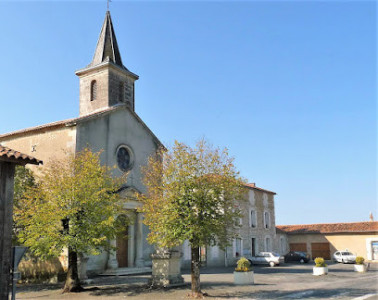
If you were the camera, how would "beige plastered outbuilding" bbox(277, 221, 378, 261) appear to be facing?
facing the viewer

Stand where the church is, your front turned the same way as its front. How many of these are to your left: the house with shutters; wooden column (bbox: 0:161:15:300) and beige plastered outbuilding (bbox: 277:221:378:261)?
2

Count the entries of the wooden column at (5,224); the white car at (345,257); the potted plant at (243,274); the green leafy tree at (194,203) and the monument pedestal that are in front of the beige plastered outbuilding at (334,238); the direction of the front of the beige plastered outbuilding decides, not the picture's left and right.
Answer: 5

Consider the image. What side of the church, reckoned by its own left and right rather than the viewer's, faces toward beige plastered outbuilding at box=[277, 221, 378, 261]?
left

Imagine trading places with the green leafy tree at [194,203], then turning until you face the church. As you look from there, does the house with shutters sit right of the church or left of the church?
right

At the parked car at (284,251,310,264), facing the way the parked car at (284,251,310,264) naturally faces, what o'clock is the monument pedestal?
The monument pedestal is roughly at 2 o'clock from the parked car.

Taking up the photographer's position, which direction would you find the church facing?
facing the viewer and to the right of the viewer

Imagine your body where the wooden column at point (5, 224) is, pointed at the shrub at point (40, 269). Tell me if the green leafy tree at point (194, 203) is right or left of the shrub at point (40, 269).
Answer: right

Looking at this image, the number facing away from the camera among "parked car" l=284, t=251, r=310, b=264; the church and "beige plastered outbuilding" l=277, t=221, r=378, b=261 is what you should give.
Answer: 0

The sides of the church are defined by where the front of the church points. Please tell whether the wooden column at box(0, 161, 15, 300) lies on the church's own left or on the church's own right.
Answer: on the church's own right

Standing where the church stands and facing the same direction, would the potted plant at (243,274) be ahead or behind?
ahead
